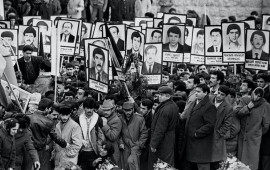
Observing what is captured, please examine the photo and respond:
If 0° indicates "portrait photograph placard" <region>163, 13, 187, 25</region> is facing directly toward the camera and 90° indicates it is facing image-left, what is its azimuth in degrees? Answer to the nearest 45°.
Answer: approximately 0°

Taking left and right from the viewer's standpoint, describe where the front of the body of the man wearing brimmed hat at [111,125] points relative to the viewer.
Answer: facing the viewer and to the left of the viewer

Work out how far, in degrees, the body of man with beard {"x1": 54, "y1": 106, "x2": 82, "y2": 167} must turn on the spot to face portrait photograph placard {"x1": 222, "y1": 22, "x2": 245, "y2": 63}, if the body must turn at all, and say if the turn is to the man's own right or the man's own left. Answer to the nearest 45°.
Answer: approximately 180°

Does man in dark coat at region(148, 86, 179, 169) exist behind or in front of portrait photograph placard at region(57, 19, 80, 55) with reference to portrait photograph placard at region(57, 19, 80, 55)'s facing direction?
in front

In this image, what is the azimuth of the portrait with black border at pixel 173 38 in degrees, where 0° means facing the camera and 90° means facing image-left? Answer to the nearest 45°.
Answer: approximately 0°
